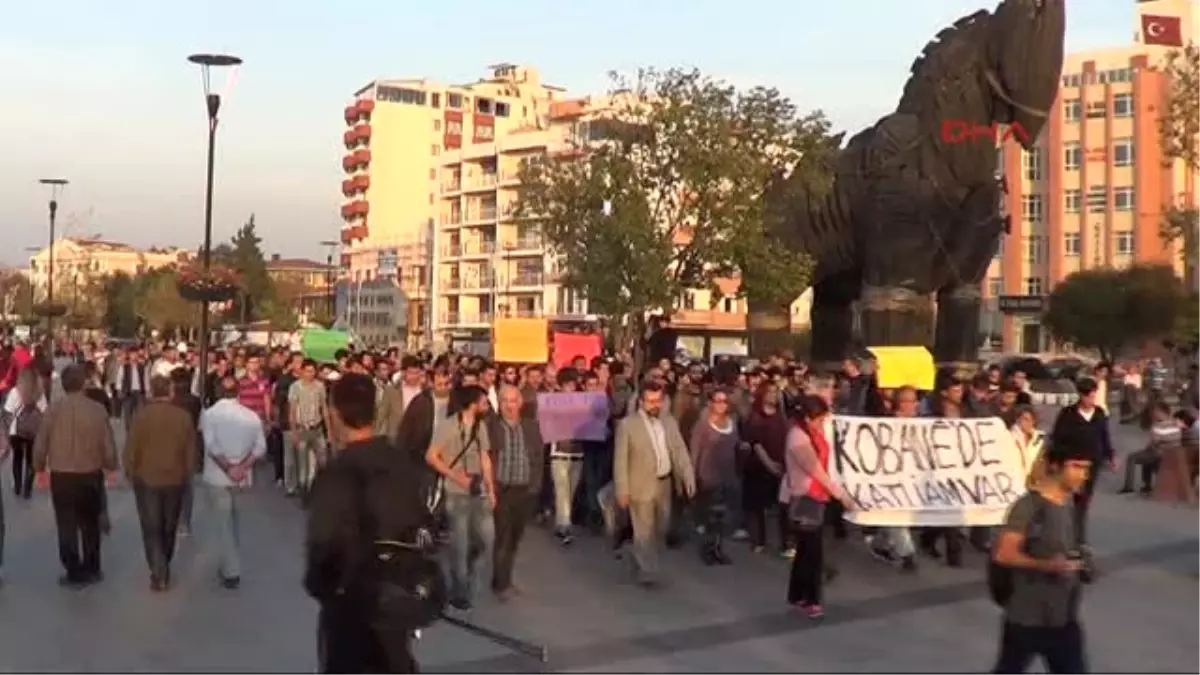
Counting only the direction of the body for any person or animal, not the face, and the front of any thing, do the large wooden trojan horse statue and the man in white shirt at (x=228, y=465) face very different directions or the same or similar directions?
very different directions

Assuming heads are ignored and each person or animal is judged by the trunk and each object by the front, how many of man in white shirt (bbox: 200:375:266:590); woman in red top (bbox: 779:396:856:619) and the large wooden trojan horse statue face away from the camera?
1

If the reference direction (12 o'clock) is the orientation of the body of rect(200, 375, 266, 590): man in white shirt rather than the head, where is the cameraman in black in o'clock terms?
The cameraman in black is roughly at 6 o'clock from the man in white shirt.

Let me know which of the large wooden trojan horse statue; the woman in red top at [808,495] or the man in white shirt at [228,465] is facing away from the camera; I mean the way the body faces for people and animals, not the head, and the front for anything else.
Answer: the man in white shirt

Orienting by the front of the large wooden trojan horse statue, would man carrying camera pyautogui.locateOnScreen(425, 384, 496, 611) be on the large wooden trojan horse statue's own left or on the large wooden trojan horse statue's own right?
on the large wooden trojan horse statue's own right

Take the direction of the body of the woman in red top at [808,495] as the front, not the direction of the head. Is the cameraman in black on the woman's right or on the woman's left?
on the woman's right

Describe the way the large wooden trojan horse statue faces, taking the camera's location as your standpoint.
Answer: facing the viewer and to the right of the viewer

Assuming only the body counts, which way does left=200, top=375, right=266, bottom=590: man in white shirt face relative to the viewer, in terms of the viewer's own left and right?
facing away from the viewer

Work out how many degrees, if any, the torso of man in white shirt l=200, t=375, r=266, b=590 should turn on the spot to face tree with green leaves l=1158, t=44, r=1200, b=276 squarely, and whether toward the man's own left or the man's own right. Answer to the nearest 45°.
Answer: approximately 45° to the man's own right

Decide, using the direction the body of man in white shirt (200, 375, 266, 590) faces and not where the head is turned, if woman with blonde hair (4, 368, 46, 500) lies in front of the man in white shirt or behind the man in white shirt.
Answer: in front

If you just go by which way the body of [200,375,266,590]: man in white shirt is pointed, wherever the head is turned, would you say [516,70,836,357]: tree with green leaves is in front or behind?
in front

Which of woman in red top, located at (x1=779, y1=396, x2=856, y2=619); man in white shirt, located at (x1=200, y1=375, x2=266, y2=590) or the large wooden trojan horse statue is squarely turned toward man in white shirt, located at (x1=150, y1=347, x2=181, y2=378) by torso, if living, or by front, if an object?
man in white shirt, located at (x1=200, y1=375, x2=266, y2=590)
